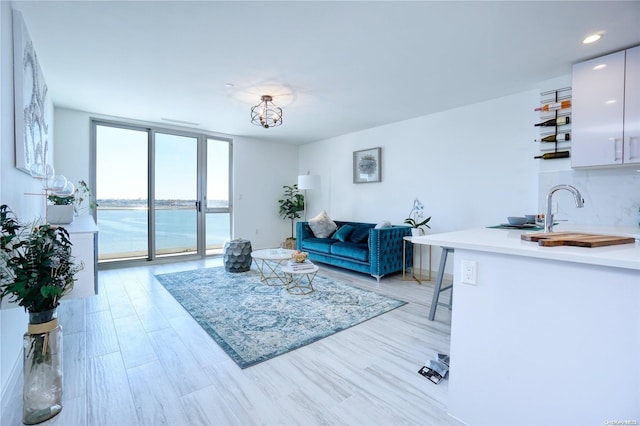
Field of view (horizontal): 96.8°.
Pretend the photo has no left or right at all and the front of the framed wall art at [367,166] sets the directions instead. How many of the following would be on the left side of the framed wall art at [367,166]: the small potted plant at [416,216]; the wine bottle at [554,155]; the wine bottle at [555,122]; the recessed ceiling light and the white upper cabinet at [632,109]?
5

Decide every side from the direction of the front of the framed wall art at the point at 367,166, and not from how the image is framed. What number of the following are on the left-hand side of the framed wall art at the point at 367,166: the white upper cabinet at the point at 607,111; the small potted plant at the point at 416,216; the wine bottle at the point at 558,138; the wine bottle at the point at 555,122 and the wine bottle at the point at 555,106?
5

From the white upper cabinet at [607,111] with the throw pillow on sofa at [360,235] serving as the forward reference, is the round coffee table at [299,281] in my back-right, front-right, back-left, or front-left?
front-left

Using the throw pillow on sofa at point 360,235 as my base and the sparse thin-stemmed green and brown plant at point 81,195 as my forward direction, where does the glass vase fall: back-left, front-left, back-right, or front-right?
front-left

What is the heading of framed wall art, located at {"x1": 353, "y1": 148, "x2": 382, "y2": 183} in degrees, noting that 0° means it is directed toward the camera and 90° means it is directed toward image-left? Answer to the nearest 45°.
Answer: approximately 45°

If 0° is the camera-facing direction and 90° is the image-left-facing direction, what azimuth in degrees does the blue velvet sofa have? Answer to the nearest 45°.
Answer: approximately 45°

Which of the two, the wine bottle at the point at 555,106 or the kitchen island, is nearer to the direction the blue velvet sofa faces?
the kitchen island

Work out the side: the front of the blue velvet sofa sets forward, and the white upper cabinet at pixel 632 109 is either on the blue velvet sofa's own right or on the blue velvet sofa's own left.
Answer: on the blue velvet sofa's own left

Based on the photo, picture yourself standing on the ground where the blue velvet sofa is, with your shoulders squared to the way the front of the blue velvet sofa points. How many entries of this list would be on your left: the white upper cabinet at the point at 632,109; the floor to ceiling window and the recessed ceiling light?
2

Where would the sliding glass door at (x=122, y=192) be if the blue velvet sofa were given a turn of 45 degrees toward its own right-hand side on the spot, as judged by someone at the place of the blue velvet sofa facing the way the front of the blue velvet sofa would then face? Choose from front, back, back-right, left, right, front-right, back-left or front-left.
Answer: front

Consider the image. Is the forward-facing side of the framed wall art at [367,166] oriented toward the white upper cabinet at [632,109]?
no

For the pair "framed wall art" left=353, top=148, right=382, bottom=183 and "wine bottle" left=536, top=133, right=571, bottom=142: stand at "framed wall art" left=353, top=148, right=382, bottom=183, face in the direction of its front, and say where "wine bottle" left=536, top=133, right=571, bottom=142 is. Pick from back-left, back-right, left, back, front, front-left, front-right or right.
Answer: left

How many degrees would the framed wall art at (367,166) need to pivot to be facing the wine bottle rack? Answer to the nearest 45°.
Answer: approximately 90° to its left

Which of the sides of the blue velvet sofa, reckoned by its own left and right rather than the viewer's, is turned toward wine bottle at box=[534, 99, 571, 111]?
left

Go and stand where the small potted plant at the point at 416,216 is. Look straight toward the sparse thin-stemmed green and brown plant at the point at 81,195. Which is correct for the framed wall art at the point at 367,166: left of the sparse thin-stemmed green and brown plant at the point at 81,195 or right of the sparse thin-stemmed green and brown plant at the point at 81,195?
right

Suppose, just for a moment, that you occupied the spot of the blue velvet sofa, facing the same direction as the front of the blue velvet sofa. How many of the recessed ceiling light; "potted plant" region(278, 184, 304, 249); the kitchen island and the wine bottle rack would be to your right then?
1

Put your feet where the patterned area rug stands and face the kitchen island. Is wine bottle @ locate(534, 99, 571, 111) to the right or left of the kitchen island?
left

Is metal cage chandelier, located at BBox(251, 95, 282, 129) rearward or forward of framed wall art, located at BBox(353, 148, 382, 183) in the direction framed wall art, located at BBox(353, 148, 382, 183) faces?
forward

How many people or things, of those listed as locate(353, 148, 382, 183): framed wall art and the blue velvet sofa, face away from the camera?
0

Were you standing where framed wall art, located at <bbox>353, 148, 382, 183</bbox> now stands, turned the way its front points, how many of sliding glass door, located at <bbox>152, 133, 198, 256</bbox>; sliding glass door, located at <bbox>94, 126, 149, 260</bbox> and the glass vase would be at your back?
0

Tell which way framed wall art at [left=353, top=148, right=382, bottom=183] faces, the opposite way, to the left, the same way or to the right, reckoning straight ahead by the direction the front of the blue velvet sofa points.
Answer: the same way
